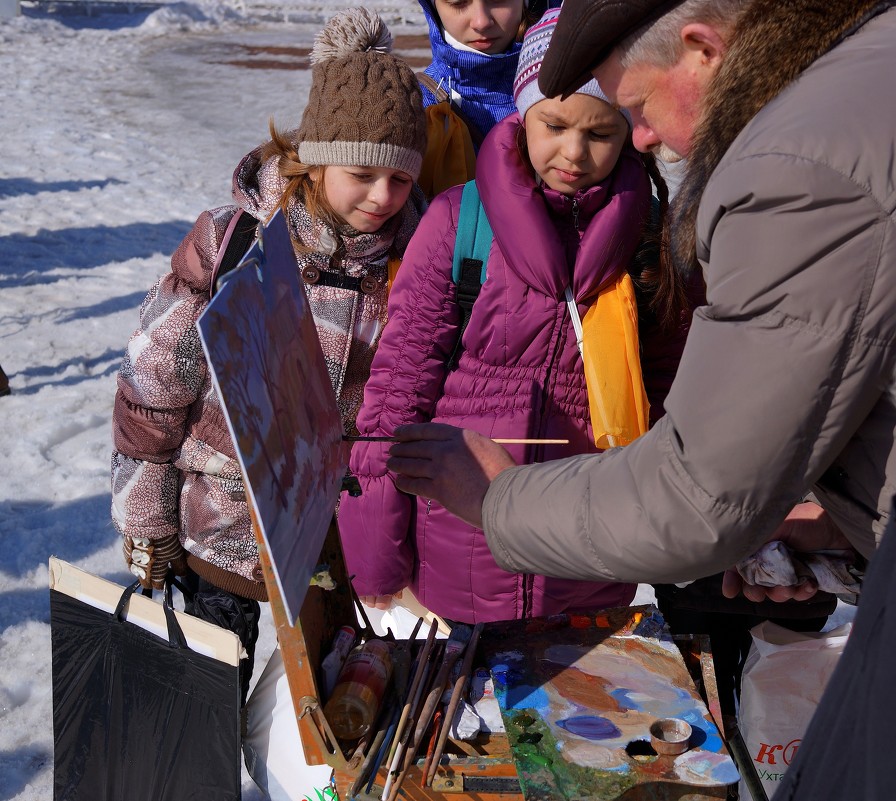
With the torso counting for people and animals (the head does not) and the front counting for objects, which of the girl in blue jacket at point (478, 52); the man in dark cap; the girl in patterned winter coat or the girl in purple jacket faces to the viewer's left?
the man in dark cap

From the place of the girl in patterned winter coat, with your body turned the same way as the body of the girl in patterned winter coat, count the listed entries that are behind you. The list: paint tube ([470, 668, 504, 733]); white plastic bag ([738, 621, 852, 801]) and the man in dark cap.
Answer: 0

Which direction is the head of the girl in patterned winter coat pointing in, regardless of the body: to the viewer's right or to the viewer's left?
to the viewer's right

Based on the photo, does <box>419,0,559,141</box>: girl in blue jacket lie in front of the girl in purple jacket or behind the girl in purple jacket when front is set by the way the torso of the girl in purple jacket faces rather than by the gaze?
behind

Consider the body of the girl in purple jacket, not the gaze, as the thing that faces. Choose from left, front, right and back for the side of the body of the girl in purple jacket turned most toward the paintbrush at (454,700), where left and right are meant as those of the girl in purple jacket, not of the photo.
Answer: front

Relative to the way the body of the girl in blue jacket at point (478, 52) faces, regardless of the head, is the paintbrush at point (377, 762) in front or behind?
in front

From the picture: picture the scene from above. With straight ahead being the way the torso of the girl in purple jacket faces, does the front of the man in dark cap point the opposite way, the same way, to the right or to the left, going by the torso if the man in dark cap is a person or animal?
to the right

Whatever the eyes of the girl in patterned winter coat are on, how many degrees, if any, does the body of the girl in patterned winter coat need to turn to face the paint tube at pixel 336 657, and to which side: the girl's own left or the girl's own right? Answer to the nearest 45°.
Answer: approximately 45° to the girl's own right

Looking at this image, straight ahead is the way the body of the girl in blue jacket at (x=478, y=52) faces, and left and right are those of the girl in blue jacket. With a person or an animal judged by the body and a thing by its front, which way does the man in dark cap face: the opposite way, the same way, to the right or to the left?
to the right

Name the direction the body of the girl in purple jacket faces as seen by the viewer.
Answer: toward the camera

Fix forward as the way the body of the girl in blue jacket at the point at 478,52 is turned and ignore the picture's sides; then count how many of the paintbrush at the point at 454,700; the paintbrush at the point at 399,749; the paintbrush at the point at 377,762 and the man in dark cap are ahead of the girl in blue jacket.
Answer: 4

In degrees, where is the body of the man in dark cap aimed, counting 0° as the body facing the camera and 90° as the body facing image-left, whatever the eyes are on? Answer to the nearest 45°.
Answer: approximately 90°

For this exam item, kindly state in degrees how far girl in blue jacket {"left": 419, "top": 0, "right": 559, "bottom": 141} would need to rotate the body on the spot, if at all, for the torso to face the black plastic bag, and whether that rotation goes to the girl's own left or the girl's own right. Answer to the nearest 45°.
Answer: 0° — they already face it

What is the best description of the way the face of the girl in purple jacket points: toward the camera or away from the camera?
toward the camera

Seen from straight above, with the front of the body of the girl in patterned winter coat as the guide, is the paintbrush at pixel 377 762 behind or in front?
in front

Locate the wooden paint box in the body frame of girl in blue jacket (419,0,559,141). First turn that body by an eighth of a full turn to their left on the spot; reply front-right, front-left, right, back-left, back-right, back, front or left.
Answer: front-right

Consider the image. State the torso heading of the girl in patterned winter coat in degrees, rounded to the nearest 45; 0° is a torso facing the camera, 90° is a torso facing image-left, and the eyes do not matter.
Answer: approximately 315°
